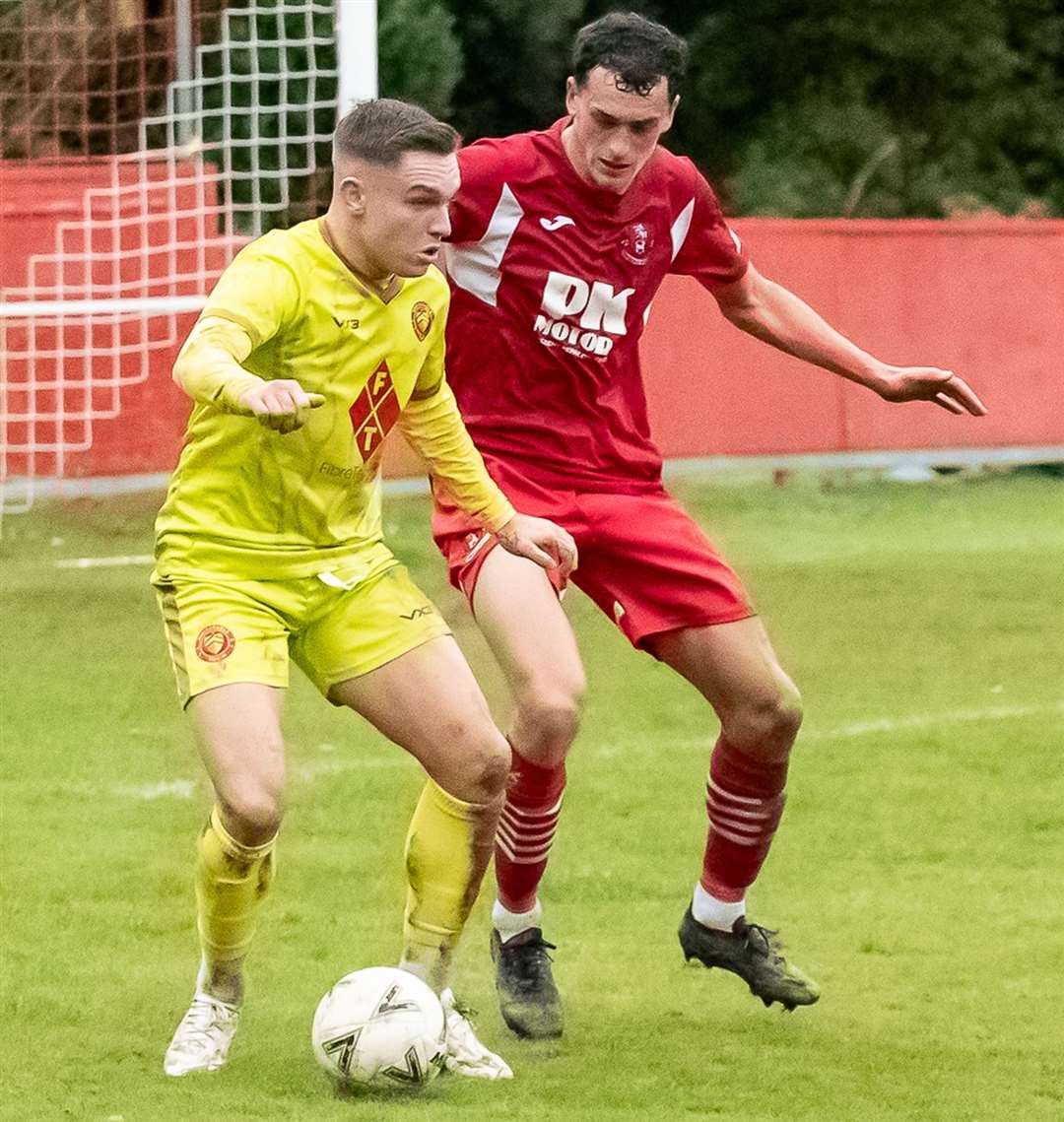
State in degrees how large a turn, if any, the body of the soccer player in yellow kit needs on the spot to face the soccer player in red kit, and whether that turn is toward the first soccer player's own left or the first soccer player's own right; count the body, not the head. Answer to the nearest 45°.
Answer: approximately 90° to the first soccer player's own left

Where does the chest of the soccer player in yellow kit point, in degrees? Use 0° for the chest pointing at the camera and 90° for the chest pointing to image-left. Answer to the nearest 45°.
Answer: approximately 315°

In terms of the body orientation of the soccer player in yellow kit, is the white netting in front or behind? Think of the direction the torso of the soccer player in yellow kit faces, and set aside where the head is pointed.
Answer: behind

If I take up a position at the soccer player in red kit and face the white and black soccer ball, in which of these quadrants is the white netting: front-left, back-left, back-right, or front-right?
back-right
